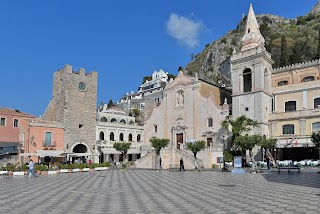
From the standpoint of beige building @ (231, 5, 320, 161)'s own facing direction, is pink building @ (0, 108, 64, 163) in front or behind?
in front

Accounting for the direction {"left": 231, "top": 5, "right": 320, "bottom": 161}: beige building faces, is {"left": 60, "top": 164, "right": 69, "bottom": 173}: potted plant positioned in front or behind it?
in front

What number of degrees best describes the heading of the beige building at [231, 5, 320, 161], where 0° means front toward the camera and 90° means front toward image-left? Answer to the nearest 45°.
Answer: approximately 45°
